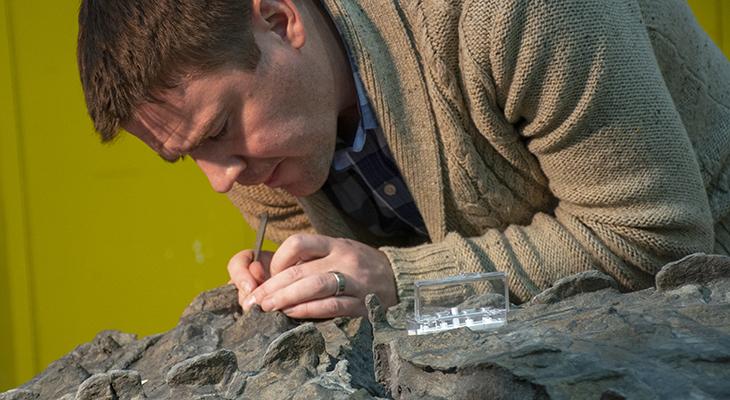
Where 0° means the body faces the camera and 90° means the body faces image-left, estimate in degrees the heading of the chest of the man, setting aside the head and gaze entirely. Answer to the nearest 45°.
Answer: approximately 45°

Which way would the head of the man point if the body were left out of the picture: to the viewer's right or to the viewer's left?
to the viewer's left
